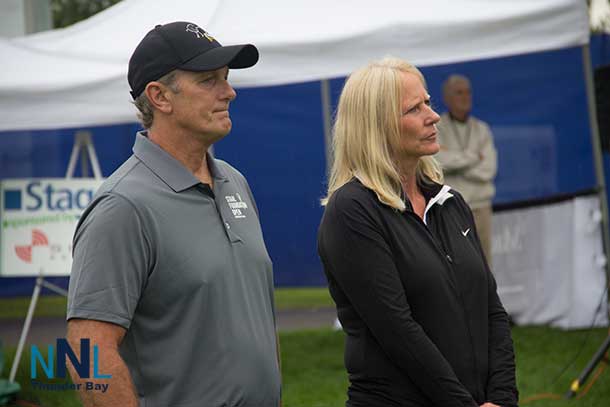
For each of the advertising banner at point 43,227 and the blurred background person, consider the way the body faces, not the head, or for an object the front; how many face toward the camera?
2

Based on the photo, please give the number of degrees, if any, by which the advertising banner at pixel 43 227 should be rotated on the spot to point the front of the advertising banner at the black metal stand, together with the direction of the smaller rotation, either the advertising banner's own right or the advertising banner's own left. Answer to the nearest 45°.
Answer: approximately 45° to the advertising banner's own left

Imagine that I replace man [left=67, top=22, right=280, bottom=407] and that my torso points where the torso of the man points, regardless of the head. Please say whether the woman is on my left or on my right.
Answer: on my left

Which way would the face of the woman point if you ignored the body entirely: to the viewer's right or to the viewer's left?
to the viewer's right

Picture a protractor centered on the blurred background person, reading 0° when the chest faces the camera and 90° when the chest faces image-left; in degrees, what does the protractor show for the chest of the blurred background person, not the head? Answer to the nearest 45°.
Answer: approximately 0°

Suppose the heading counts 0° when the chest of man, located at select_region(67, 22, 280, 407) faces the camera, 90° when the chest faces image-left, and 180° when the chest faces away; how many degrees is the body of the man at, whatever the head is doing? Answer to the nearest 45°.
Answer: approximately 315°

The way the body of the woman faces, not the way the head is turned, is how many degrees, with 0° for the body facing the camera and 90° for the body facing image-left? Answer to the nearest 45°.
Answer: approximately 315°

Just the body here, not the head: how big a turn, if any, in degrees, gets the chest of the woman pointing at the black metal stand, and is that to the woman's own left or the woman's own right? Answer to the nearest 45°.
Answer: approximately 135° to the woman's own left
